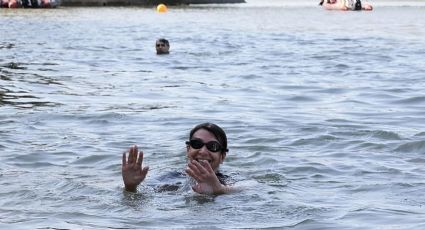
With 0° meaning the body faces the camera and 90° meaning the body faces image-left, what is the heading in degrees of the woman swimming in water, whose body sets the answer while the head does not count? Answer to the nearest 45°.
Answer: approximately 0°
